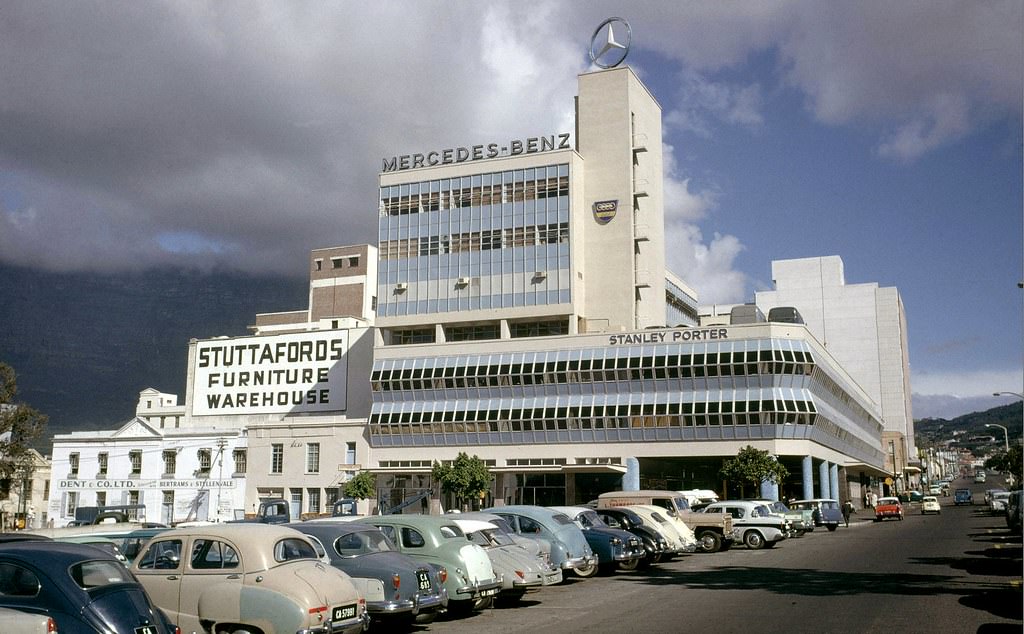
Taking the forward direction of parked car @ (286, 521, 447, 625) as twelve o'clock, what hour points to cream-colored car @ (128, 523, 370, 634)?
The cream-colored car is roughly at 9 o'clock from the parked car.

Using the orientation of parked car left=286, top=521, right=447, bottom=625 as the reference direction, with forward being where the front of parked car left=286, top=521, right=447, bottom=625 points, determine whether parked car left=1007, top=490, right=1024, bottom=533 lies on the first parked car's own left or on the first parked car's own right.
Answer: on the first parked car's own right

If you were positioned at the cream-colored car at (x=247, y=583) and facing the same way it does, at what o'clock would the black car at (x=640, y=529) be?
The black car is roughly at 3 o'clock from the cream-colored car.

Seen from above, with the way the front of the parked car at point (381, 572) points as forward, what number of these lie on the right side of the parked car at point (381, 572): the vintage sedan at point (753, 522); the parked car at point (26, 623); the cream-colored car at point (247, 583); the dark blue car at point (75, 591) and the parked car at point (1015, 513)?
2

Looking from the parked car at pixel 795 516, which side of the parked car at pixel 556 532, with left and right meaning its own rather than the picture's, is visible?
right

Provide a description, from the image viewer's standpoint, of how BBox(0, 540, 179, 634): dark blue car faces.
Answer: facing away from the viewer and to the left of the viewer

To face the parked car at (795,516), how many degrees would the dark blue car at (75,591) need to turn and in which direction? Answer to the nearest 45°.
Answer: approximately 90° to its right

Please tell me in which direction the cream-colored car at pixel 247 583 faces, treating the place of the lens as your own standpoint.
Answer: facing away from the viewer and to the left of the viewer

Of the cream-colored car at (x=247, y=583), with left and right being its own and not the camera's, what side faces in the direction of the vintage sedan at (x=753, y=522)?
right

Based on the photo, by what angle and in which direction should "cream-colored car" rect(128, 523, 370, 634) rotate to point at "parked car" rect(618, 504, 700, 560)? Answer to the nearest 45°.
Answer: approximately 90° to its right
